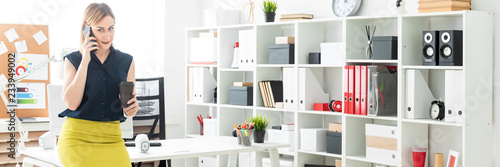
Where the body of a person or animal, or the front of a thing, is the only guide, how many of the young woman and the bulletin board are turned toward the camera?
2

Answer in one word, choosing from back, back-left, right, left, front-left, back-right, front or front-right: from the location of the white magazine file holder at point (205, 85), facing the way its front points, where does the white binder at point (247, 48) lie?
left

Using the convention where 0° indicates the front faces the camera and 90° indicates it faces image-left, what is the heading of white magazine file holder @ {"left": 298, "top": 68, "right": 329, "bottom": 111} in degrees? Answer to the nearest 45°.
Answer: approximately 45°

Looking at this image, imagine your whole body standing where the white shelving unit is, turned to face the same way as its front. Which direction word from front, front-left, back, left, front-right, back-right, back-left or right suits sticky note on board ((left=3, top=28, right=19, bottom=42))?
front-right
